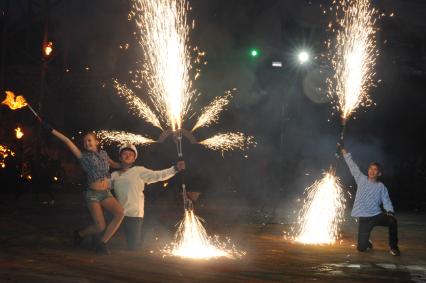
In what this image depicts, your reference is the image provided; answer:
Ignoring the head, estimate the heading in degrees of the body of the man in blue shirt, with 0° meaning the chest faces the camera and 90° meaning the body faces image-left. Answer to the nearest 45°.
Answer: approximately 0°

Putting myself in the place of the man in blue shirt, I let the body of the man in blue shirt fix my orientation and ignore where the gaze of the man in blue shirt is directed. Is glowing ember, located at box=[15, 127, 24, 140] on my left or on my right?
on my right

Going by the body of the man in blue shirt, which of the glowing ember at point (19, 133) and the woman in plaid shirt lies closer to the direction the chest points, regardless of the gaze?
the woman in plaid shirt

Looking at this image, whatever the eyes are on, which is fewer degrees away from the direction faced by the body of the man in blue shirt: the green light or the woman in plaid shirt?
the woman in plaid shirt

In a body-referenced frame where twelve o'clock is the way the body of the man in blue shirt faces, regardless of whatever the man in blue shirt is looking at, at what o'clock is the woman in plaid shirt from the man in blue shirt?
The woman in plaid shirt is roughly at 2 o'clock from the man in blue shirt.

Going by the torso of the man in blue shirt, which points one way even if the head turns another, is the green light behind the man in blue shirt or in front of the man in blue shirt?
behind
